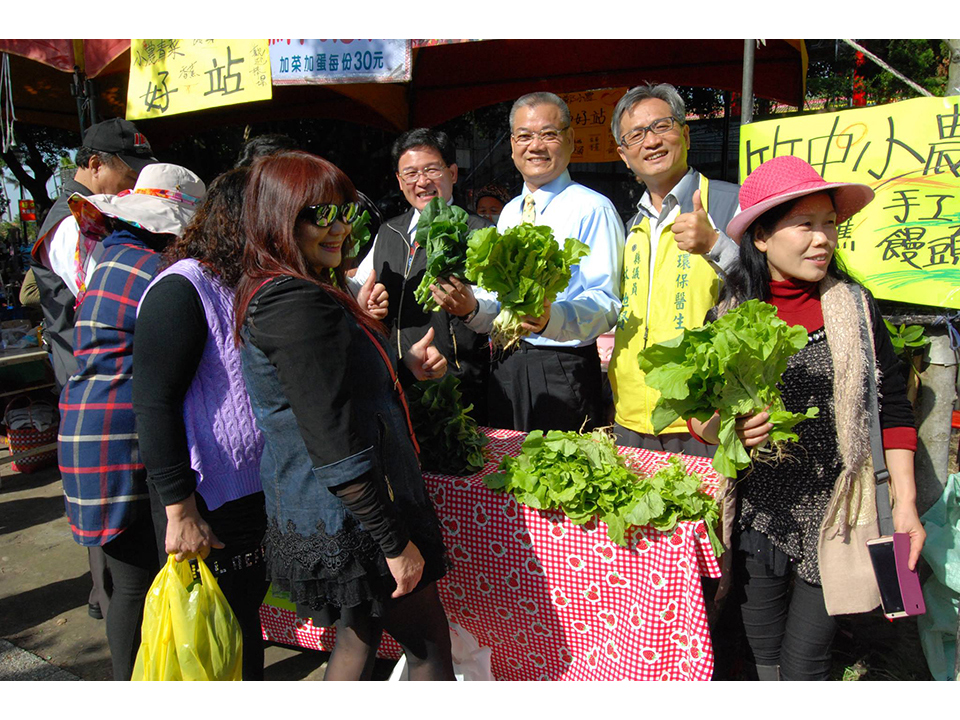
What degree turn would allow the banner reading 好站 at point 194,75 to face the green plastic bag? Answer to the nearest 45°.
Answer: approximately 45° to its left

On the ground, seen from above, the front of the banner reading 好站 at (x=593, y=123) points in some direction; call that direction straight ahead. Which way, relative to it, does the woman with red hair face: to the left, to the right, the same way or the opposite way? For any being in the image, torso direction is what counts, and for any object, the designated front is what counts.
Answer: to the left

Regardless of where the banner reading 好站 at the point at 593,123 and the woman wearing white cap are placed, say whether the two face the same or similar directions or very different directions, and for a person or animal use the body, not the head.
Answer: very different directions

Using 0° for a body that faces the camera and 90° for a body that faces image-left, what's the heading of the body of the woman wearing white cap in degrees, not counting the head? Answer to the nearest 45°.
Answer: approximately 225°

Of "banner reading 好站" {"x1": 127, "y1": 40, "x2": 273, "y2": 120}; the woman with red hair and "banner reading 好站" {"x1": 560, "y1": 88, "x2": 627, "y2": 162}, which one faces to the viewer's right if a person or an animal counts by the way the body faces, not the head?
the woman with red hair

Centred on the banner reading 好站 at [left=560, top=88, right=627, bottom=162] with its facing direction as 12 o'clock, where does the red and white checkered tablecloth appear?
The red and white checkered tablecloth is roughly at 12 o'clock from the banner reading 好站.

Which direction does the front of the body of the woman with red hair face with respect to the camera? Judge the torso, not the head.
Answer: to the viewer's right
